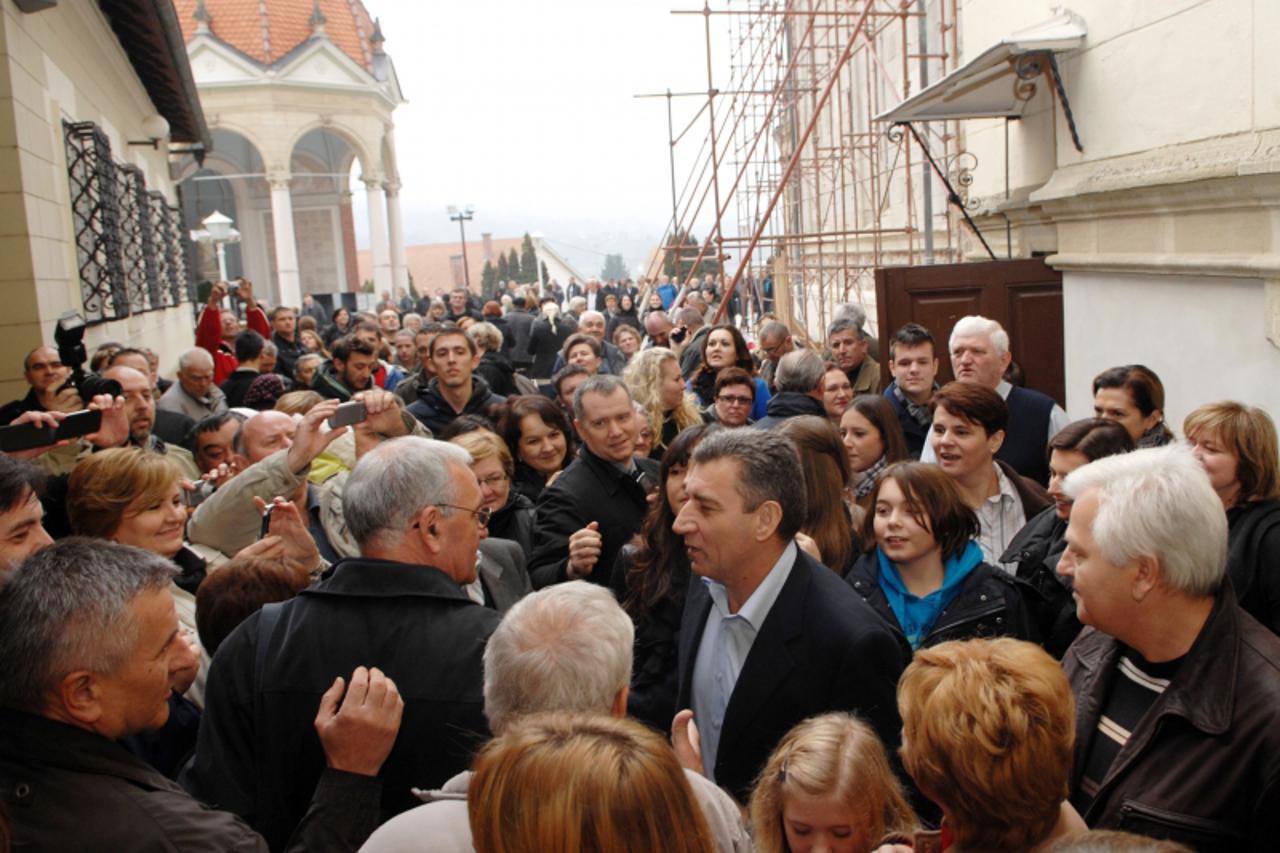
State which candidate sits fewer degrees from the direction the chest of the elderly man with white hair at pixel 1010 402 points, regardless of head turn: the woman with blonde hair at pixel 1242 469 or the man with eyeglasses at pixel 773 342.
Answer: the woman with blonde hair

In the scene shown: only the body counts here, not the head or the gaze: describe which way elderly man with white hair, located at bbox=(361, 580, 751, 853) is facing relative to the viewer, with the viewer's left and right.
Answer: facing away from the viewer

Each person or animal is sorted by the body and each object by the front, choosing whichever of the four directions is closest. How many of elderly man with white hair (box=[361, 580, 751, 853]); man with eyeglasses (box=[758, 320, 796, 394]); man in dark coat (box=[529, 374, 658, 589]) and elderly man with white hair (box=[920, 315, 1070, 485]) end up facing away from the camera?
1

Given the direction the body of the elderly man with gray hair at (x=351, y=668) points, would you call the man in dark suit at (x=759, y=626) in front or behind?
in front

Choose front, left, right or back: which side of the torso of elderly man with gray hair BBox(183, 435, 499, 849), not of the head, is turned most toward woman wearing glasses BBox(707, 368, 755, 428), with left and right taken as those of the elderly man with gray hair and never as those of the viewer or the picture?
front

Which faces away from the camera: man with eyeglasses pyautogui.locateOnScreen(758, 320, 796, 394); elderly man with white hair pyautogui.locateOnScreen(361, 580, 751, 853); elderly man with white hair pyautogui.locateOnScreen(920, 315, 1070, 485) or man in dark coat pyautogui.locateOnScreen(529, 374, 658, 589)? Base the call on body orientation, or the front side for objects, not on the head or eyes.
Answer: elderly man with white hair pyautogui.locateOnScreen(361, 580, 751, 853)

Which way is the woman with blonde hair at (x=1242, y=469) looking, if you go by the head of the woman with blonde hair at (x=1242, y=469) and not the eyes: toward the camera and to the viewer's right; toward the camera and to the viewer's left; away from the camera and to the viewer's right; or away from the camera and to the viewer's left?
toward the camera and to the viewer's left

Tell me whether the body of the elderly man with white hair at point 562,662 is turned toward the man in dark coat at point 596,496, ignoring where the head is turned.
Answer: yes

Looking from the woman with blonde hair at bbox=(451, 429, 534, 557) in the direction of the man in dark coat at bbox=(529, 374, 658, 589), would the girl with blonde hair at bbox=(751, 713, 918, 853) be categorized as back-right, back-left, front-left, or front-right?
front-right

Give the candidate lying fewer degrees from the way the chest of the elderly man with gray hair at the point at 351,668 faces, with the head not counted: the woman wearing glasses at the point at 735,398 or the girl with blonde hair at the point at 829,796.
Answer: the woman wearing glasses

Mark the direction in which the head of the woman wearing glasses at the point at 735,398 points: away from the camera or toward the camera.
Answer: toward the camera

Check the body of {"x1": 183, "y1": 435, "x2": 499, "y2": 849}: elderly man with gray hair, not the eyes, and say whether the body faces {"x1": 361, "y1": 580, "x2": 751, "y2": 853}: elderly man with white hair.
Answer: no

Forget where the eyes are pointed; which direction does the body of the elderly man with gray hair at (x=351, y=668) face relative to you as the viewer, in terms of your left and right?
facing away from the viewer and to the right of the viewer

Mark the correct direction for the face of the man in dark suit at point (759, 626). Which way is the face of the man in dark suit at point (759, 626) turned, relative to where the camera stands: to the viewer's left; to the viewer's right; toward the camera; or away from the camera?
to the viewer's left

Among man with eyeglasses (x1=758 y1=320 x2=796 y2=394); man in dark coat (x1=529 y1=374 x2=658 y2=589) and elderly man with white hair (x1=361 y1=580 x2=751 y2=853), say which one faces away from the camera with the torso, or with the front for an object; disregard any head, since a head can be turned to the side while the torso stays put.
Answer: the elderly man with white hair
